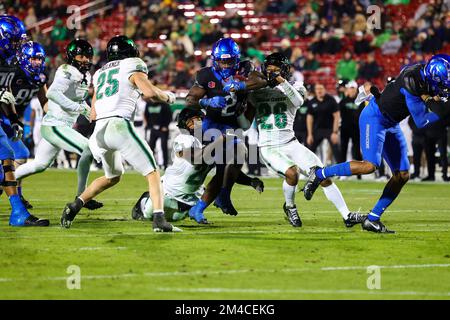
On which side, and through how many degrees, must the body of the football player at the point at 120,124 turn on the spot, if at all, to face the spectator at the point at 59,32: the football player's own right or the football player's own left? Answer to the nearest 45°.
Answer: approximately 45° to the football player's own left

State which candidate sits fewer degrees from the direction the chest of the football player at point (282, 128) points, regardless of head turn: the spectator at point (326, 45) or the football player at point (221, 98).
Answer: the football player

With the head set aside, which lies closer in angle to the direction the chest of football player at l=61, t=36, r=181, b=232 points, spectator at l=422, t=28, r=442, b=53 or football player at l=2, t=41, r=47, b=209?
the spectator

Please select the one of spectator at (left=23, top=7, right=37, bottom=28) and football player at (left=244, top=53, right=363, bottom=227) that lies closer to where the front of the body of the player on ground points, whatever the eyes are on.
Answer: the football player

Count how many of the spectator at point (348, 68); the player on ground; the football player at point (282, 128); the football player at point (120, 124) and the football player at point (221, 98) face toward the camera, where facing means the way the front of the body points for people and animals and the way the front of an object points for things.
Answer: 3

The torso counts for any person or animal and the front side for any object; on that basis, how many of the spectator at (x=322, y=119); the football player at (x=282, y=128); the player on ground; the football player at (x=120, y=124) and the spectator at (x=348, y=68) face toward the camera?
3

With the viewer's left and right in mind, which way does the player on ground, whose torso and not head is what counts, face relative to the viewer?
facing to the right of the viewer
